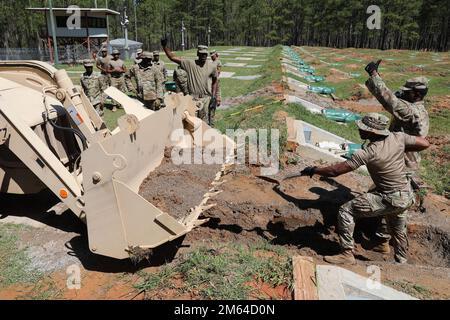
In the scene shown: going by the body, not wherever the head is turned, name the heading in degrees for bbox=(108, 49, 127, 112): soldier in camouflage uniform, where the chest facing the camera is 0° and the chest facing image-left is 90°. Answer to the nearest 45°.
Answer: approximately 0°

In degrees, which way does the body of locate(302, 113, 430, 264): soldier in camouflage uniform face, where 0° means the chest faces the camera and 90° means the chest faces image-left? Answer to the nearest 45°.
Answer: approximately 135°

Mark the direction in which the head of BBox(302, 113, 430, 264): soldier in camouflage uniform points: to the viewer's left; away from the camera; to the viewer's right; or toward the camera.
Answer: to the viewer's left

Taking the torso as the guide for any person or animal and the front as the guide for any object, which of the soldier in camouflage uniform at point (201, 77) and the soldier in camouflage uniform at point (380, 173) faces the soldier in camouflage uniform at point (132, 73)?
the soldier in camouflage uniform at point (380, 173)

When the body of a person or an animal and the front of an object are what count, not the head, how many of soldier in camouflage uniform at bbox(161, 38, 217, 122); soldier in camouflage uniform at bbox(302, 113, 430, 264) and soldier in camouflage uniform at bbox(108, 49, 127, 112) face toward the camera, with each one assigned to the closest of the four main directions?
2

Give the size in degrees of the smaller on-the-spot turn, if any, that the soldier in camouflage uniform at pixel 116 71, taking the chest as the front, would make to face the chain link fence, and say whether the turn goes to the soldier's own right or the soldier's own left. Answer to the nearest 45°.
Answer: approximately 180°
